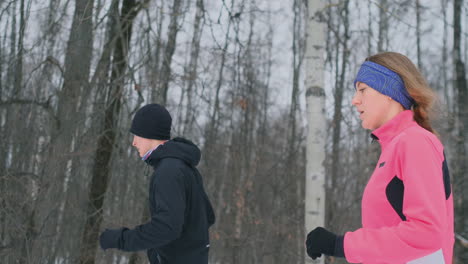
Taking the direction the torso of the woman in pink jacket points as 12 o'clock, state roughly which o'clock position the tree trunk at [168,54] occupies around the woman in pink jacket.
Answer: The tree trunk is roughly at 2 o'clock from the woman in pink jacket.

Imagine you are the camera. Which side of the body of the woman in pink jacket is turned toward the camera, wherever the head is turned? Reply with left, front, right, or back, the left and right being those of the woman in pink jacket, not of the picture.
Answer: left

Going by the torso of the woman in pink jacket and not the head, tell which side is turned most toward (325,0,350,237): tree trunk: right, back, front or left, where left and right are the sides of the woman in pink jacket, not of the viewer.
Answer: right

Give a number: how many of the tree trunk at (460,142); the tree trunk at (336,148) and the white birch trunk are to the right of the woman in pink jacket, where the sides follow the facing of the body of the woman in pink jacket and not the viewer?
3

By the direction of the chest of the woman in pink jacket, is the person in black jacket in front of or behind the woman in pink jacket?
in front

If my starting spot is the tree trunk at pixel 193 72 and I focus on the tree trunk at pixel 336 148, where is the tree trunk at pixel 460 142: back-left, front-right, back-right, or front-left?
front-right

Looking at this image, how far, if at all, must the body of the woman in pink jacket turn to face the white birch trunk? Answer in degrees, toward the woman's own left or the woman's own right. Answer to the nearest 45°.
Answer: approximately 90° to the woman's own right

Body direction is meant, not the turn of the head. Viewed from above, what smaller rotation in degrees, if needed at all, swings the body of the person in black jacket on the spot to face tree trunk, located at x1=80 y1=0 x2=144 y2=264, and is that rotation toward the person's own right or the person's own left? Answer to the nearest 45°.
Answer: approximately 90° to the person's own right

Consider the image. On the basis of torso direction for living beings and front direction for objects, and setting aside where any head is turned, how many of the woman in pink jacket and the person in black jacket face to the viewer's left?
2

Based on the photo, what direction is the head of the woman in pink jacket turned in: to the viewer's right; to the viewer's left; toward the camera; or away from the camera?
to the viewer's left

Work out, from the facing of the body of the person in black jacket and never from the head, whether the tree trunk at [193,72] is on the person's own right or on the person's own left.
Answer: on the person's own right

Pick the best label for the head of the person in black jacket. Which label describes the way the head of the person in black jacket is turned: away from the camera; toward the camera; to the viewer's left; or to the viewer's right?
to the viewer's left

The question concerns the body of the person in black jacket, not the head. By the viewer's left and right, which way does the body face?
facing to the left of the viewer
